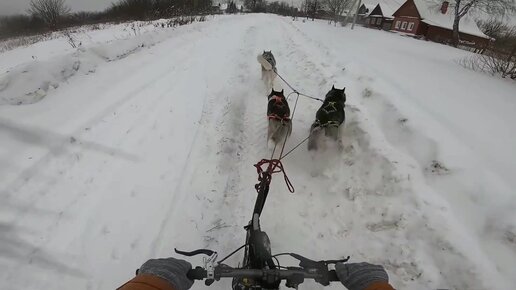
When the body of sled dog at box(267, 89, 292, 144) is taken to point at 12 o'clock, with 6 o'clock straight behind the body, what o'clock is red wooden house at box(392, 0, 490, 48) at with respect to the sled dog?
The red wooden house is roughly at 1 o'clock from the sled dog.

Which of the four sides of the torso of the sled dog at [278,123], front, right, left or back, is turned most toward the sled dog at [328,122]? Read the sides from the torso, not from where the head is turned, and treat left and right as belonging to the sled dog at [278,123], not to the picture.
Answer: right

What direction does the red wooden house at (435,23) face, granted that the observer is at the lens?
facing the viewer and to the left of the viewer

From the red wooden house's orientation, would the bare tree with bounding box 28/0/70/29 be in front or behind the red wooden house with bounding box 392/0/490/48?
in front

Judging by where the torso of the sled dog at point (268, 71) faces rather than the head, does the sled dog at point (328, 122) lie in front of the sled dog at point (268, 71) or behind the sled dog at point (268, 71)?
behind

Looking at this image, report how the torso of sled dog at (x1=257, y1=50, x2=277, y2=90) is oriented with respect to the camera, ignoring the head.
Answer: away from the camera

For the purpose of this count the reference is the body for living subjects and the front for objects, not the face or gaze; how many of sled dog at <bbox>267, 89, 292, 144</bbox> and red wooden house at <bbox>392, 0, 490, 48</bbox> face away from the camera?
1

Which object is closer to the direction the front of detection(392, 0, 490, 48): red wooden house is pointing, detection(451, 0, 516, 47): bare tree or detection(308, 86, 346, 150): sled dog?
the sled dog

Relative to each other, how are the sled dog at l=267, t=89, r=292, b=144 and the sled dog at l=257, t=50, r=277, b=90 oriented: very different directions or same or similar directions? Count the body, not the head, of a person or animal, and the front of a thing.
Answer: same or similar directions

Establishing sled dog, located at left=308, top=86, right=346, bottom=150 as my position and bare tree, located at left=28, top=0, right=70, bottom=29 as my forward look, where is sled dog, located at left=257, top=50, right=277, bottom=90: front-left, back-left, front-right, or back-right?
front-right

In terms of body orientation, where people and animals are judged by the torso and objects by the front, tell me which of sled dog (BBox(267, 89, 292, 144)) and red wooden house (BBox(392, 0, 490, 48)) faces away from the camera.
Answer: the sled dog

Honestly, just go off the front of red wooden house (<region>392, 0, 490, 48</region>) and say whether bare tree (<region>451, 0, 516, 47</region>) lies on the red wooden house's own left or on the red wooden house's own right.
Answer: on the red wooden house's own left

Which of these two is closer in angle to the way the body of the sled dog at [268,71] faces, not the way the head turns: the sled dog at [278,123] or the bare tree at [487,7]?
the bare tree

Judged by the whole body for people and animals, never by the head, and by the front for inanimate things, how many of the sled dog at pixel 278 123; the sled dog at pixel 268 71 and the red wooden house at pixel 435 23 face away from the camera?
2

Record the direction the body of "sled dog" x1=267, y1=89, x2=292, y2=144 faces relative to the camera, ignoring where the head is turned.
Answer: away from the camera

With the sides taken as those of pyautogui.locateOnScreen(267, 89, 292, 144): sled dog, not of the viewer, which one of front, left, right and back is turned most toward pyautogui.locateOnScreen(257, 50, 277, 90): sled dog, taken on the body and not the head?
front
